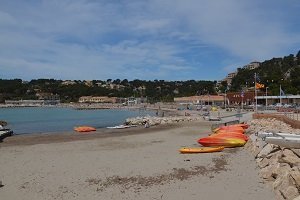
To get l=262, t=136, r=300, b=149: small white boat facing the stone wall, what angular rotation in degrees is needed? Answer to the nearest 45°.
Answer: approximately 90° to its right

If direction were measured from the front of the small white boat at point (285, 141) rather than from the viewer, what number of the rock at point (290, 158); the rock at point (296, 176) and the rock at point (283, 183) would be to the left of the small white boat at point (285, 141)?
3

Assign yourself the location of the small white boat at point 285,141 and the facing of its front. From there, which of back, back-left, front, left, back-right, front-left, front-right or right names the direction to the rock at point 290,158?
left

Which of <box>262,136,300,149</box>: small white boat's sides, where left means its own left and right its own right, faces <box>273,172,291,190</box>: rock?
left

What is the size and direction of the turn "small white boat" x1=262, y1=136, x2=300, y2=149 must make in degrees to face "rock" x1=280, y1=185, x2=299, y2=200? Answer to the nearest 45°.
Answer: approximately 90° to its left

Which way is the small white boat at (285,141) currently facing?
to the viewer's left
